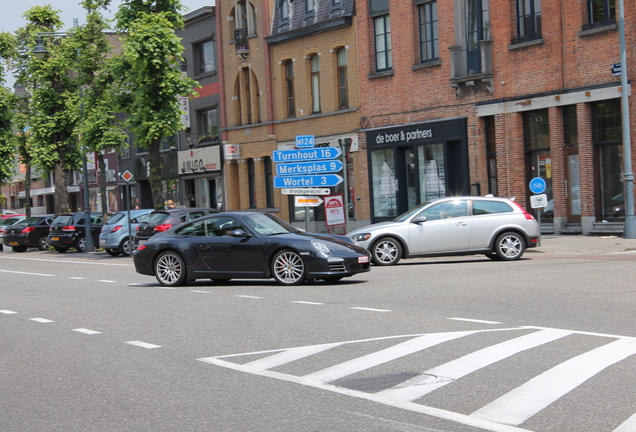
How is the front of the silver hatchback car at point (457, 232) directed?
to the viewer's left

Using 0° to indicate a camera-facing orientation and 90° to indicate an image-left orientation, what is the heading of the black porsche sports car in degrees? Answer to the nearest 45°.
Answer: approximately 315°

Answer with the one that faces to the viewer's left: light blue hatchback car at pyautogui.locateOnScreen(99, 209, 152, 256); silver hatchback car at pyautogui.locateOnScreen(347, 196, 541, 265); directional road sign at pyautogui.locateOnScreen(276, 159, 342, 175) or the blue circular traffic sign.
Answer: silver hatchback car at pyautogui.locateOnScreen(347, 196, 541, 265)

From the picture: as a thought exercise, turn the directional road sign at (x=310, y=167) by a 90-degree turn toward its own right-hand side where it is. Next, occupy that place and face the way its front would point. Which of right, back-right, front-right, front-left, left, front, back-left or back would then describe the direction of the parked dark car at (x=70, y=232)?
front-right

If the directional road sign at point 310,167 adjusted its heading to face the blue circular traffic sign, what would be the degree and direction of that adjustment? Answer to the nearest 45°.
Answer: approximately 90° to its left

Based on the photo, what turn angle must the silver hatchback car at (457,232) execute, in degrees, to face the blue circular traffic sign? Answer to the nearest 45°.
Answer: approximately 135° to its right

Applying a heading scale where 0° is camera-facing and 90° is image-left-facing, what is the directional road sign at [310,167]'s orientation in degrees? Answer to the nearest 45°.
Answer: approximately 0°

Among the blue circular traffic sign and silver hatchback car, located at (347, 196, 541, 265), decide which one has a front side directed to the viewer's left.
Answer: the silver hatchback car

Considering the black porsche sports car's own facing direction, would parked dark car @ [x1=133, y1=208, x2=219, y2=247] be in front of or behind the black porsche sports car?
behind
